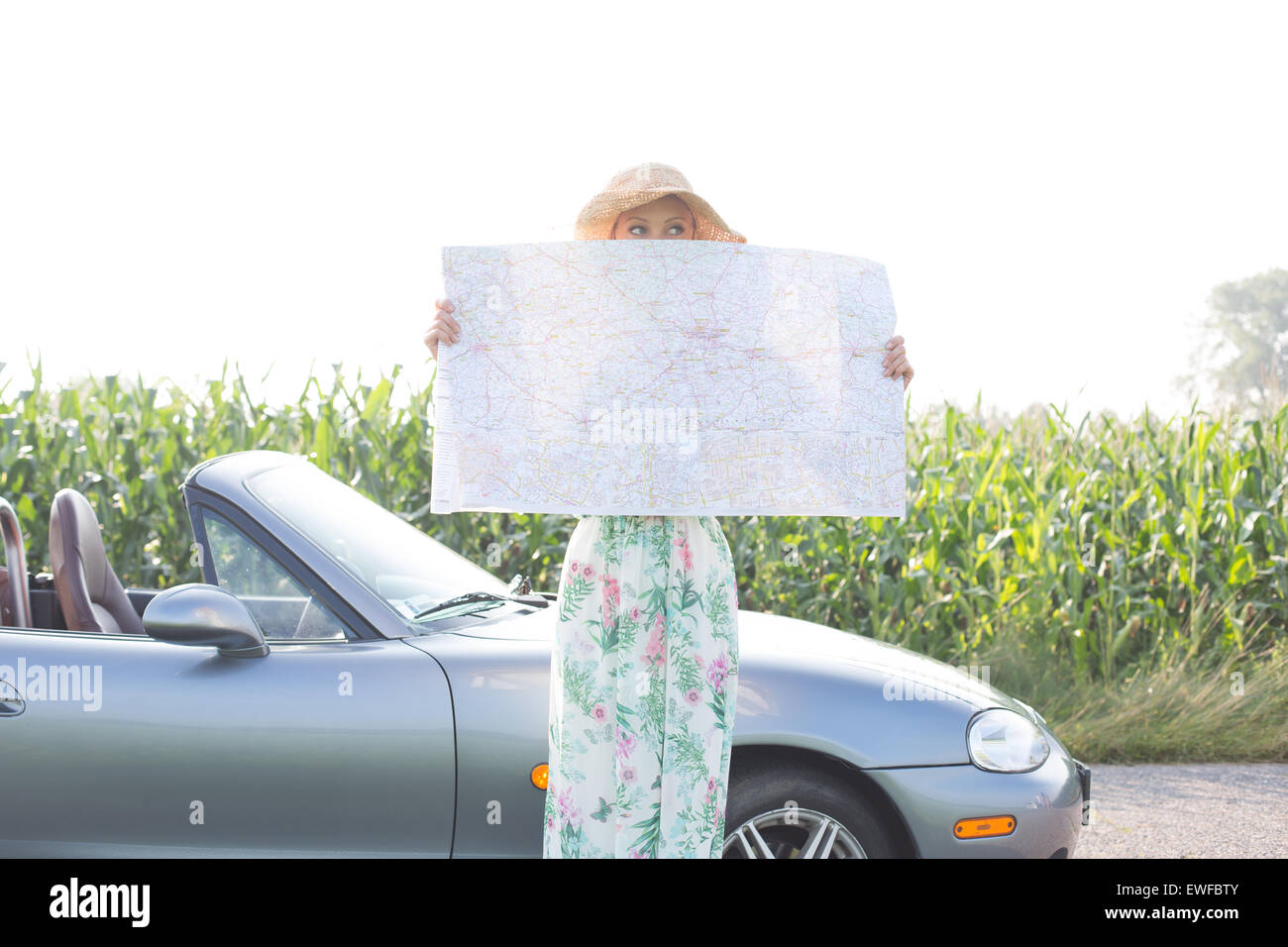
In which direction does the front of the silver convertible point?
to the viewer's right

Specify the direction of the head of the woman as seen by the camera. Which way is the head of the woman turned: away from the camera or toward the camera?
toward the camera

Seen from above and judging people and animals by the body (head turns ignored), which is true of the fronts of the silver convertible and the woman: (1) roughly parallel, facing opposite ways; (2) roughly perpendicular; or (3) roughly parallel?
roughly perpendicular

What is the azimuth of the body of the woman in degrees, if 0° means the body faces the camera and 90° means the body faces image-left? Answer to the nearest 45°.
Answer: approximately 0°

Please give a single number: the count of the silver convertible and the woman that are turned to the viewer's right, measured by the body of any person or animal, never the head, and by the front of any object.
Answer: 1
